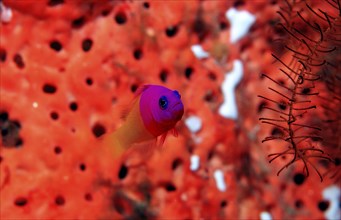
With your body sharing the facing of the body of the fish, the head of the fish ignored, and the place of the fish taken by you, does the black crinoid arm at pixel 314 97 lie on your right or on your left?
on your left

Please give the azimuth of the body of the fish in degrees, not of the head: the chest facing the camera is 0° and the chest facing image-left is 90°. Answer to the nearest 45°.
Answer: approximately 315°
